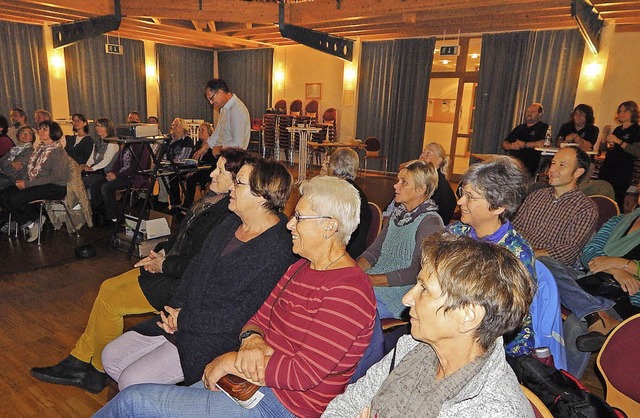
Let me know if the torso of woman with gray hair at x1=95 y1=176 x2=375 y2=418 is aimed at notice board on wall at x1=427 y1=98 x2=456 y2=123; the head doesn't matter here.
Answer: no

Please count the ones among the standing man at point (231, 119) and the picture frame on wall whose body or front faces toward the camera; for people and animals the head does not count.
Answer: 1

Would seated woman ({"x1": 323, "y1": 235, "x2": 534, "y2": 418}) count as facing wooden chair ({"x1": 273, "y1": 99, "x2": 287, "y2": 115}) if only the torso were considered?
no

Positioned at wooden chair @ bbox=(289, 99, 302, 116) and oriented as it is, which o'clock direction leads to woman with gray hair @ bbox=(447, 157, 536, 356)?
The woman with gray hair is roughly at 12 o'clock from the wooden chair.

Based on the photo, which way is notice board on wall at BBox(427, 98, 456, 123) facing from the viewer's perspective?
toward the camera

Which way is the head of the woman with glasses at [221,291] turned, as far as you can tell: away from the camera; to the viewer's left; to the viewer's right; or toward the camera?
to the viewer's left

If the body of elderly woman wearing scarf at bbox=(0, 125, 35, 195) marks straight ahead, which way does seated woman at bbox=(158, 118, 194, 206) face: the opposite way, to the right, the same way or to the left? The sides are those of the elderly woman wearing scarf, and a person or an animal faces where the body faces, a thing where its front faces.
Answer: the same way

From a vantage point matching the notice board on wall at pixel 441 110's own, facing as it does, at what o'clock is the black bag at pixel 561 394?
The black bag is roughly at 12 o'clock from the notice board on wall.

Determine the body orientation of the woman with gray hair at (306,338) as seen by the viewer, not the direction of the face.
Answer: to the viewer's left

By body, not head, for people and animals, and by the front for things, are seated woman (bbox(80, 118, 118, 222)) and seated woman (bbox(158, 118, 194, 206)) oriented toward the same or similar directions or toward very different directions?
same or similar directions

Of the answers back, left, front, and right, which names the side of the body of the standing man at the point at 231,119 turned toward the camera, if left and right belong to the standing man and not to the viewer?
left

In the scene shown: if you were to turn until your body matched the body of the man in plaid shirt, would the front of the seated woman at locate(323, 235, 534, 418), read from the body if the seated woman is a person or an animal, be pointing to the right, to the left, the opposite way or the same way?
the same way

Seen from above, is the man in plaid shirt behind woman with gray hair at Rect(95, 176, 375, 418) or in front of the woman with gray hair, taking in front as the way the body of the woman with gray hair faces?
behind

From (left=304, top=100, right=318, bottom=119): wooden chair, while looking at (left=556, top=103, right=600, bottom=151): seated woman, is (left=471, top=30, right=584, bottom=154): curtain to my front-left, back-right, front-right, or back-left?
front-left

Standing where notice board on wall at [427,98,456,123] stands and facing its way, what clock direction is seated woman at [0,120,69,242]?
The seated woman is roughly at 1 o'clock from the notice board on wall.

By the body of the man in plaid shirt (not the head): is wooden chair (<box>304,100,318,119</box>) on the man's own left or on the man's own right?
on the man's own right
